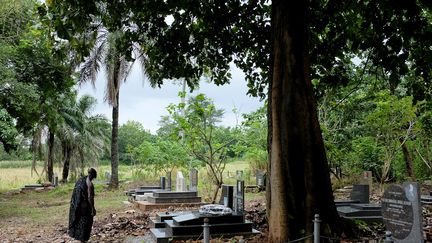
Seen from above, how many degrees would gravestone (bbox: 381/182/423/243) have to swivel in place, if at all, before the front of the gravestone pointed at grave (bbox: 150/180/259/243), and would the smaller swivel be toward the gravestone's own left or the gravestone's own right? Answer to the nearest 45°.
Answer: approximately 90° to the gravestone's own right

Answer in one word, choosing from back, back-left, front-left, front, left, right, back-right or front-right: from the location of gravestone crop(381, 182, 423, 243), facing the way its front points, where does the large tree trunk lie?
right

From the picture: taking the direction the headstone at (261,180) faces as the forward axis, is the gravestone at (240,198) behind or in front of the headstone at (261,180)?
in front

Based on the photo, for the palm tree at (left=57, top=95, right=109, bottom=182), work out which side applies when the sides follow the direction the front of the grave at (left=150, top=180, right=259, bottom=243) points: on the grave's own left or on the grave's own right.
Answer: on the grave's own right

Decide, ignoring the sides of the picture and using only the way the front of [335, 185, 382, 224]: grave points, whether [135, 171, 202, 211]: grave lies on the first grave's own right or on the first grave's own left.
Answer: on the first grave's own right
